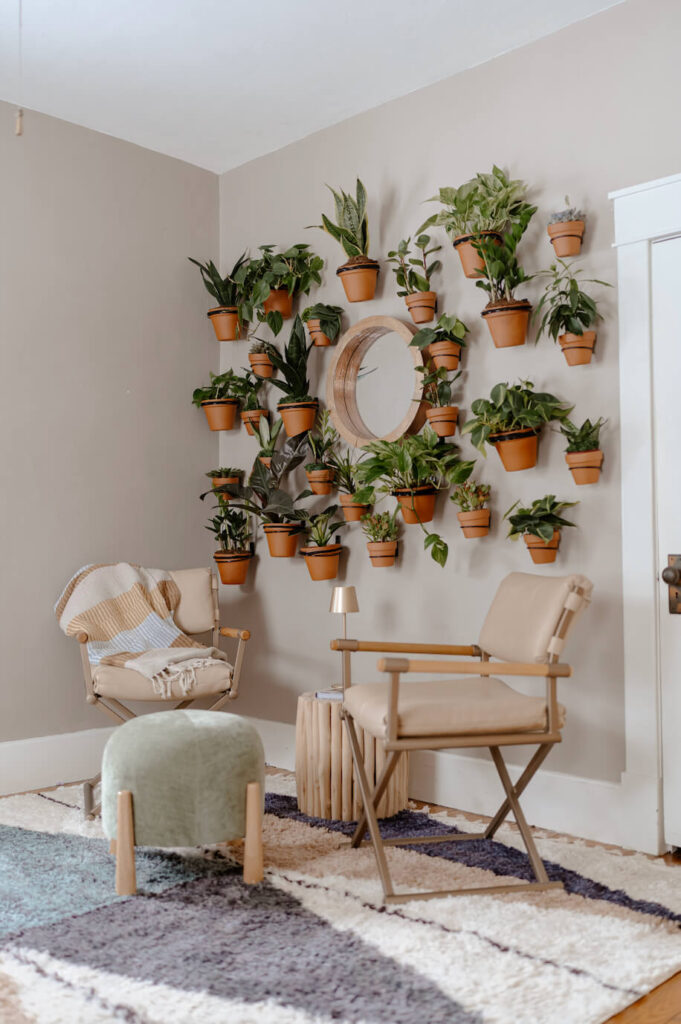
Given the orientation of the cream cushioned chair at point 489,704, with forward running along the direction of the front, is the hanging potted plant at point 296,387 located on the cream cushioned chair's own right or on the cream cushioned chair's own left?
on the cream cushioned chair's own right

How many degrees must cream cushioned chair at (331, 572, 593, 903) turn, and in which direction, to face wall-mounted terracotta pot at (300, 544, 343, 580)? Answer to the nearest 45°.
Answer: approximately 90° to its right

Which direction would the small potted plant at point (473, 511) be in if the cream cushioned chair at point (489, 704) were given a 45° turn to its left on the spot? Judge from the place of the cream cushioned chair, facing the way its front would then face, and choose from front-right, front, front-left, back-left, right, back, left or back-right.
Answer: back

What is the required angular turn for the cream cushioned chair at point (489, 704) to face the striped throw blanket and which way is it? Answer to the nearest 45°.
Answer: approximately 90° to its right

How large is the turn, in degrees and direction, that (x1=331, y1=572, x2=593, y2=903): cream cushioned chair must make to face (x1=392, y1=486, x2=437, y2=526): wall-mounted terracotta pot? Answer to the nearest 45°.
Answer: approximately 135° to its right

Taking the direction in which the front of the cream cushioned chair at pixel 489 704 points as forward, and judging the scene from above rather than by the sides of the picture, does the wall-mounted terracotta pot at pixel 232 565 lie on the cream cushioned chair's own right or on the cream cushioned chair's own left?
on the cream cushioned chair's own right

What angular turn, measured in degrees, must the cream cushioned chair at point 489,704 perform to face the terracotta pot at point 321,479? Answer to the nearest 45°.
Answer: approximately 90° to its right

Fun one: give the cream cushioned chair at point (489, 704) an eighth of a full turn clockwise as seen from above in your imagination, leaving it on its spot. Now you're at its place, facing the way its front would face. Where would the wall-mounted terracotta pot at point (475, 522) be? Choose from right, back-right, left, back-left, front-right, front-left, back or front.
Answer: right

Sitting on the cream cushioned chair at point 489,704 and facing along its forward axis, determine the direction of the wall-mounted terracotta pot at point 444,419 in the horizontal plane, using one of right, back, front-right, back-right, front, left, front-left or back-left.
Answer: back-right

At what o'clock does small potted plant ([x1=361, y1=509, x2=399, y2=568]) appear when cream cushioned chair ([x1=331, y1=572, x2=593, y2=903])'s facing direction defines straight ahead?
The small potted plant is roughly at 4 o'clock from the cream cushioned chair.
